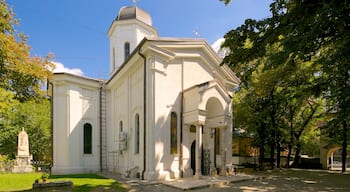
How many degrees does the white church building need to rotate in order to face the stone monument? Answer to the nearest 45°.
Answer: approximately 180°

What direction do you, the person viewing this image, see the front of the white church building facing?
facing the viewer and to the right of the viewer

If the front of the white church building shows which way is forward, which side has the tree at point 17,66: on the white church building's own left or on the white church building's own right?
on the white church building's own right
